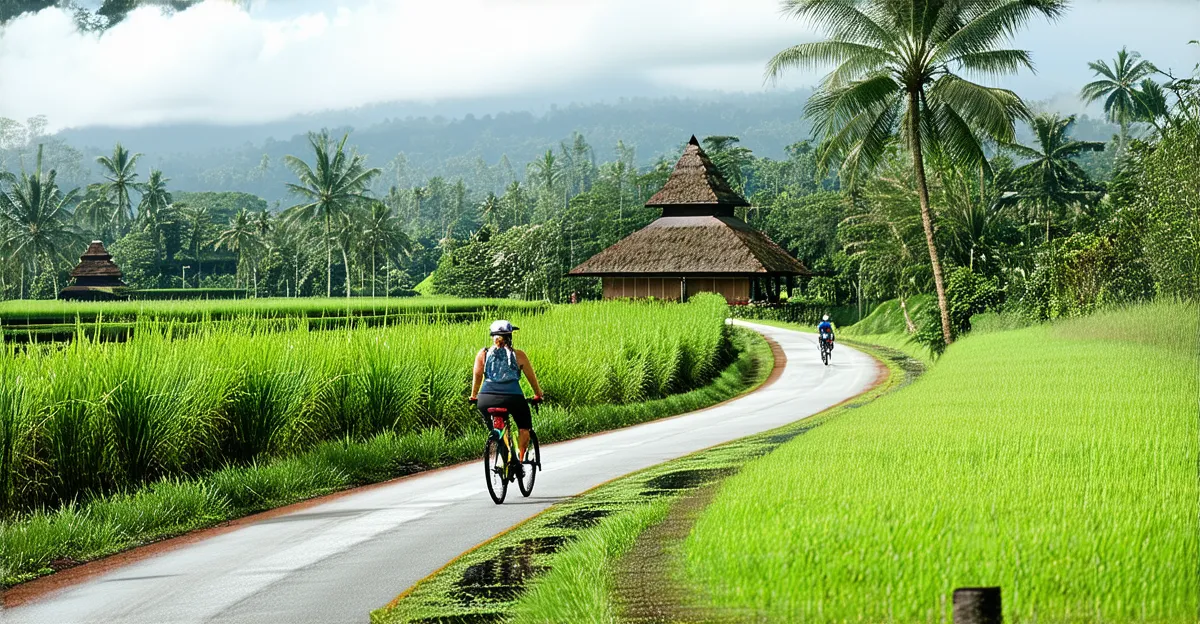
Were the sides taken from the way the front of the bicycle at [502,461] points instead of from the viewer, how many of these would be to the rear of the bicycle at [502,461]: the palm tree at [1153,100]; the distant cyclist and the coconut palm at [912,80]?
0

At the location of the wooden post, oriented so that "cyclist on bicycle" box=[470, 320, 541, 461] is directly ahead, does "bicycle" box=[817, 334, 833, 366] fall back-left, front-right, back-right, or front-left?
front-right

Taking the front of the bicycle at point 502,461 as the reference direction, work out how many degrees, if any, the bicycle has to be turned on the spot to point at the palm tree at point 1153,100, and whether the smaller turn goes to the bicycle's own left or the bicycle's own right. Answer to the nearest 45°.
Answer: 0° — it already faces it

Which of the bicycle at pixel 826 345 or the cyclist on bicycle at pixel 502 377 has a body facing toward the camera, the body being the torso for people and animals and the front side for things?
the bicycle

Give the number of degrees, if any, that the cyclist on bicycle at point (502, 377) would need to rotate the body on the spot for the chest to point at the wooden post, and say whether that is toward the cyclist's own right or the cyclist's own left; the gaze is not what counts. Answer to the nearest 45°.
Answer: approximately 180°

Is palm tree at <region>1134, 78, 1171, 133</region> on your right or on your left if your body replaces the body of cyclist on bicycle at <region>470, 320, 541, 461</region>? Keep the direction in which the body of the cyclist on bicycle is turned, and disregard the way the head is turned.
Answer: on your right

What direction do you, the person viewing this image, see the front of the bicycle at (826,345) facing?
facing the viewer

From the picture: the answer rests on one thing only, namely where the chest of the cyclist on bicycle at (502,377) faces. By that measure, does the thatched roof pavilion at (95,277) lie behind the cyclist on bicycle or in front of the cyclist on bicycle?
in front

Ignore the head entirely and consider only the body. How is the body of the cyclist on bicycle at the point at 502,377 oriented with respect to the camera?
away from the camera

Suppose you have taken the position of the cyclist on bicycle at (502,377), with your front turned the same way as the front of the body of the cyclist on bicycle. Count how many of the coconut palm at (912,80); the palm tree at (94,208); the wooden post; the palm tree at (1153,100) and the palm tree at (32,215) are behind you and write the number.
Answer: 1

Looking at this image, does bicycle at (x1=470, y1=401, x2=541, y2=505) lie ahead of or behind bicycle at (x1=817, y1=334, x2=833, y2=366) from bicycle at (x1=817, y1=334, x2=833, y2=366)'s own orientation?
behind

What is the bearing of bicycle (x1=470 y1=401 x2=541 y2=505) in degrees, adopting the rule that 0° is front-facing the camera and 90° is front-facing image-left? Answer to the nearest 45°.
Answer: approximately 225°

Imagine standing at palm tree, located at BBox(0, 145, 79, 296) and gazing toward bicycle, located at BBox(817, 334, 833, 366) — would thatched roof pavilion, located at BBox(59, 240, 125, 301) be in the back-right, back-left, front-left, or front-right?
front-left
